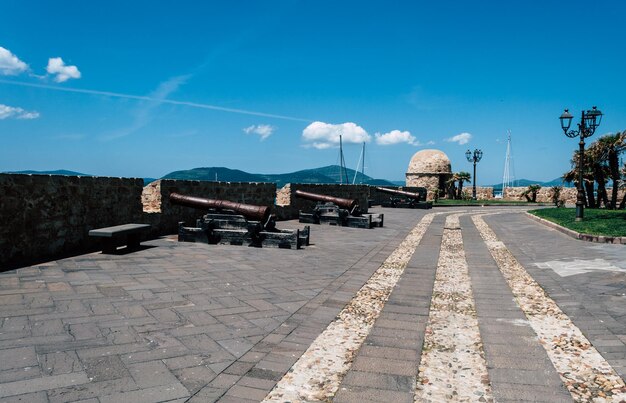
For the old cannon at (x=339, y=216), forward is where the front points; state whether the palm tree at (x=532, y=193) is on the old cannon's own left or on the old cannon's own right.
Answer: on the old cannon's own right

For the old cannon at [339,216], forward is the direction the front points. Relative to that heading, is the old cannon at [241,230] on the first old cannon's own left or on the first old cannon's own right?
on the first old cannon's own left

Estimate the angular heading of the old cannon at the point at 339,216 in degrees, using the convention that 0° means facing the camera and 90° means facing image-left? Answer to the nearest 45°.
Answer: approximately 135°

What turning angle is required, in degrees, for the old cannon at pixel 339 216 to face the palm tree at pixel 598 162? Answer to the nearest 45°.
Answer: approximately 90° to its right

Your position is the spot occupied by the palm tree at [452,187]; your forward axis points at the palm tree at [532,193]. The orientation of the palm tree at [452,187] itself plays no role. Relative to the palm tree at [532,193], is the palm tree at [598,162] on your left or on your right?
right

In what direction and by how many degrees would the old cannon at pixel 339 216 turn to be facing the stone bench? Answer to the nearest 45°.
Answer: approximately 90° to its left

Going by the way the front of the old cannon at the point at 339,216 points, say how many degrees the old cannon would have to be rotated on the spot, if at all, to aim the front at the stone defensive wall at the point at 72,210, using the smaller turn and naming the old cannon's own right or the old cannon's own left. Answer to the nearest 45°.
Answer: approximately 90° to the old cannon's own left

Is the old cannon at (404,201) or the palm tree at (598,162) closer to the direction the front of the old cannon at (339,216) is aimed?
the old cannon

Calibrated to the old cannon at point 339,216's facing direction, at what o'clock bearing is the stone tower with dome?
The stone tower with dome is roughly at 2 o'clock from the old cannon.

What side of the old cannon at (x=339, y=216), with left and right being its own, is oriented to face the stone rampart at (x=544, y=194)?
right

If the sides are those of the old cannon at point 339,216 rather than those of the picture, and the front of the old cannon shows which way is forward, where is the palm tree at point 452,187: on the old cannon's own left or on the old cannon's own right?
on the old cannon's own right
